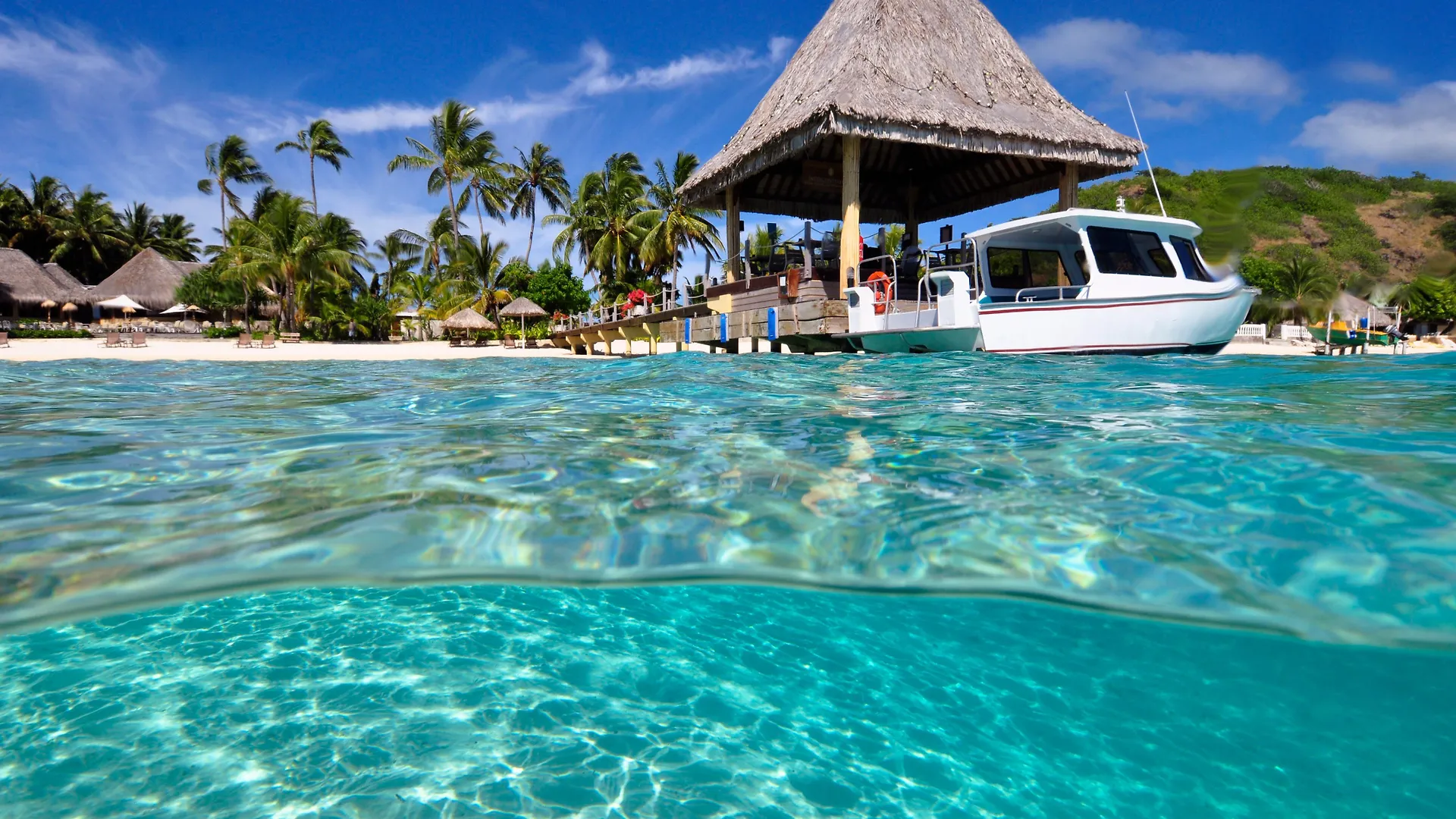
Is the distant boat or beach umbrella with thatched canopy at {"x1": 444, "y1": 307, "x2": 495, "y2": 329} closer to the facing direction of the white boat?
the distant boat

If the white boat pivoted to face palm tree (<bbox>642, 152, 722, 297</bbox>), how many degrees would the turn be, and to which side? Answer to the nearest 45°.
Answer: approximately 90° to its left

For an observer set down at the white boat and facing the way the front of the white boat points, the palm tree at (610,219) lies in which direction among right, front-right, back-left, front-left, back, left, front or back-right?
left

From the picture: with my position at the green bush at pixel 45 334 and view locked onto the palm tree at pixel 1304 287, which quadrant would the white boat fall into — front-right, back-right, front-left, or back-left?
front-right

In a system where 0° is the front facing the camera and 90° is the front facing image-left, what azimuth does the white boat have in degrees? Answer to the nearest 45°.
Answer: approximately 225°

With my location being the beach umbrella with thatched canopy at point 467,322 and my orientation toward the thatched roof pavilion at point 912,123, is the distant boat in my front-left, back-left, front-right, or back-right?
front-left

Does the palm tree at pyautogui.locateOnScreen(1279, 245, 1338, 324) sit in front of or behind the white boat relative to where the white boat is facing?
in front

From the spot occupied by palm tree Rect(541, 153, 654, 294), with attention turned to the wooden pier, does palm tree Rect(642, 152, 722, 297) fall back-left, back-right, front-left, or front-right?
front-left

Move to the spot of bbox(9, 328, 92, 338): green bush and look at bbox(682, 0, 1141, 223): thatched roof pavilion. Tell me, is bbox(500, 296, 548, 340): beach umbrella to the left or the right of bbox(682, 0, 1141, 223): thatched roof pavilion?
left

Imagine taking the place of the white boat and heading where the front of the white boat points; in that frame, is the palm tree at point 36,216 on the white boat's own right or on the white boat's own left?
on the white boat's own left

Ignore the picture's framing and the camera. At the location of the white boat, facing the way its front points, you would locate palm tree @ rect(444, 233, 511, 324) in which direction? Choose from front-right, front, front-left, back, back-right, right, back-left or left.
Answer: left
